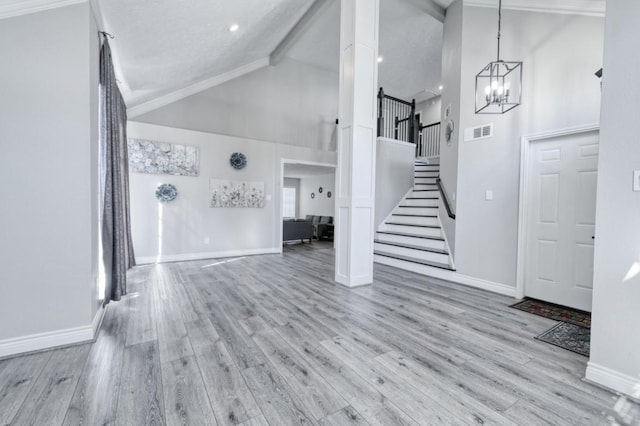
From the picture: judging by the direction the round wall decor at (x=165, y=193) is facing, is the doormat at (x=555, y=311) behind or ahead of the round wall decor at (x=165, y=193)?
ahead

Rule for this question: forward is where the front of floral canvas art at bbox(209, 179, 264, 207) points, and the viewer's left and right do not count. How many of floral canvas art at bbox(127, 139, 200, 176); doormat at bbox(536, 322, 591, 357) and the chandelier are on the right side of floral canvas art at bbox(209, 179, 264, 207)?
1

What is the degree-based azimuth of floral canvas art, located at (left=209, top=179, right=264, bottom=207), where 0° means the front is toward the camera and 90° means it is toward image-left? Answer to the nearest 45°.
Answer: approximately 0°

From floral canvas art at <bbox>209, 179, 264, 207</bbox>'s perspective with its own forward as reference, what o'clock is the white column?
The white column is roughly at 11 o'clock from the floral canvas art.

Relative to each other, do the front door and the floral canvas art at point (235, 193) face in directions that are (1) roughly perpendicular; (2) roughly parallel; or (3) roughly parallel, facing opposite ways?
roughly perpendicular

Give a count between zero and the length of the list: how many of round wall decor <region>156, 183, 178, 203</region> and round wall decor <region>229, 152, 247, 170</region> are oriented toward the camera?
2

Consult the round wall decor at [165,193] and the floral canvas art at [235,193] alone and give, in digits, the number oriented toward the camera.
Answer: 2
